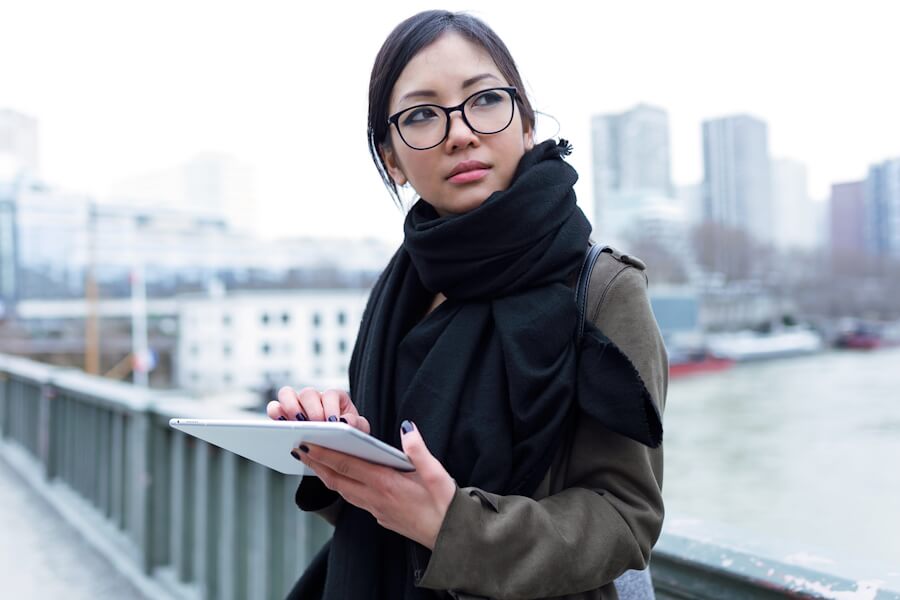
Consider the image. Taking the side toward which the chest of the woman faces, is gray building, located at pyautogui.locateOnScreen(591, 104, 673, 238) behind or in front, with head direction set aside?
behind

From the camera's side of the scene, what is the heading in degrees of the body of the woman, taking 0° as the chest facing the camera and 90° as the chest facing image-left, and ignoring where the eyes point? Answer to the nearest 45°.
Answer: approximately 45°

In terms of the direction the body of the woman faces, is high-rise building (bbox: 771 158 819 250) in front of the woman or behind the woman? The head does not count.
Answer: behind

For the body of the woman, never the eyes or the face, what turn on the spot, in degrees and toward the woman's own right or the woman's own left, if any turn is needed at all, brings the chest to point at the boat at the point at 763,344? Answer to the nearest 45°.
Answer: approximately 180°

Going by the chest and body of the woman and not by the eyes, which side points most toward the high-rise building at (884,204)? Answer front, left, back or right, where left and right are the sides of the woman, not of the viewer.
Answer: back

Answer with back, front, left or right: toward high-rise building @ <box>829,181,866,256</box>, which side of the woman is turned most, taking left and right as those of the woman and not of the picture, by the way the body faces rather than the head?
back

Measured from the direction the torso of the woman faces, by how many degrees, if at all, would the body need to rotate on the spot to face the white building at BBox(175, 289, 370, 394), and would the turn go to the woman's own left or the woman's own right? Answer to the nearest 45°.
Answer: approximately 135° to the woman's own right
